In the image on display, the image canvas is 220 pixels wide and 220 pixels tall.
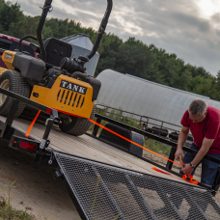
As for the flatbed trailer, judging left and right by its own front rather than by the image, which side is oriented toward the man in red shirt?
right

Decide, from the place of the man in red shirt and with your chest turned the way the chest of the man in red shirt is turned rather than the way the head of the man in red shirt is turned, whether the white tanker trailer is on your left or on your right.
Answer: on your right

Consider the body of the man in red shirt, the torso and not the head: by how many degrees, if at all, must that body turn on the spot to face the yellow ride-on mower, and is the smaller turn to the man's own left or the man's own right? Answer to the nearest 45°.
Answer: approximately 45° to the man's own right

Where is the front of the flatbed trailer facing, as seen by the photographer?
facing away from the viewer and to the left of the viewer

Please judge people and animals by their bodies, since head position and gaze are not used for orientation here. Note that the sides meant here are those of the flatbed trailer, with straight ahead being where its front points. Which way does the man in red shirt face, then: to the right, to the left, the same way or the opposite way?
to the left

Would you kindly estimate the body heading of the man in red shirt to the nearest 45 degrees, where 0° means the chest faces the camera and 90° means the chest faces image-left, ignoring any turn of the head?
approximately 45°

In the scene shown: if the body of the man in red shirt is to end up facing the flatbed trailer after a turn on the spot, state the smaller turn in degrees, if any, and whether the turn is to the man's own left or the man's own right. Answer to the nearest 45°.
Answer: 0° — they already face it

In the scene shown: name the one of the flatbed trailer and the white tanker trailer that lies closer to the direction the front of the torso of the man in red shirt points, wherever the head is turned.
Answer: the flatbed trailer

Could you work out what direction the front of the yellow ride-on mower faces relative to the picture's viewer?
facing away from the viewer and to the left of the viewer
